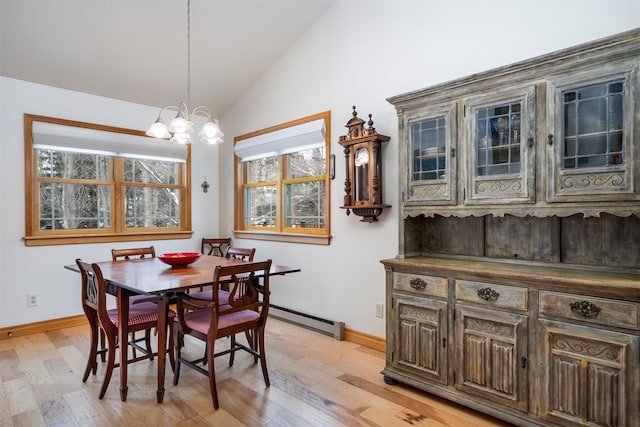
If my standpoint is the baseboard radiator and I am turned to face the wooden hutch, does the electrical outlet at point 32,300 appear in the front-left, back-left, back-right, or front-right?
back-right

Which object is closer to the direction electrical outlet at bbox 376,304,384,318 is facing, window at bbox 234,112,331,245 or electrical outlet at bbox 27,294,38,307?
the electrical outlet

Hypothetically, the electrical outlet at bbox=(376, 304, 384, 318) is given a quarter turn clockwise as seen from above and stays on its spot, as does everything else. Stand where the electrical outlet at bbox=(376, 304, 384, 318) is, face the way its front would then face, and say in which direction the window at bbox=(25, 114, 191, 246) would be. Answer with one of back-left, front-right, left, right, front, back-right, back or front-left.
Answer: front-left

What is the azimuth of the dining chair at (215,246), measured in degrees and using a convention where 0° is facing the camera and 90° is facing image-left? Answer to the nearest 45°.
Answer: approximately 0°

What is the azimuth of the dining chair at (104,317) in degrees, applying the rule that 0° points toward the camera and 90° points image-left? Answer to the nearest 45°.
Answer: approximately 225°

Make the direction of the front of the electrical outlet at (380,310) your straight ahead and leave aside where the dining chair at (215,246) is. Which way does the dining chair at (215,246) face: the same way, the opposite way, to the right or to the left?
to the left

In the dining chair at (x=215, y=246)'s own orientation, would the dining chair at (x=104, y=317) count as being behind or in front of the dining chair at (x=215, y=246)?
in front

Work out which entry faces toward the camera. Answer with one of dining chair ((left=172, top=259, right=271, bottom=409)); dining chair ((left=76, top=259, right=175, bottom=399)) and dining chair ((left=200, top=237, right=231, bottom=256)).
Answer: dining chair ((left=200, top=237, right=231, bottom=256))

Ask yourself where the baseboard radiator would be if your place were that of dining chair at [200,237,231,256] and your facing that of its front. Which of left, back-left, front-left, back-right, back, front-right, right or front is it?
front-left

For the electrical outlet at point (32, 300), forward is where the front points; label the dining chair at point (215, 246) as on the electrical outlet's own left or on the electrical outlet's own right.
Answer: on the electrical outlet's own left

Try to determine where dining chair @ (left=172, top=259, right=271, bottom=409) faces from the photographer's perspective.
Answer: facing away from the viewer and to the left of the viewer
